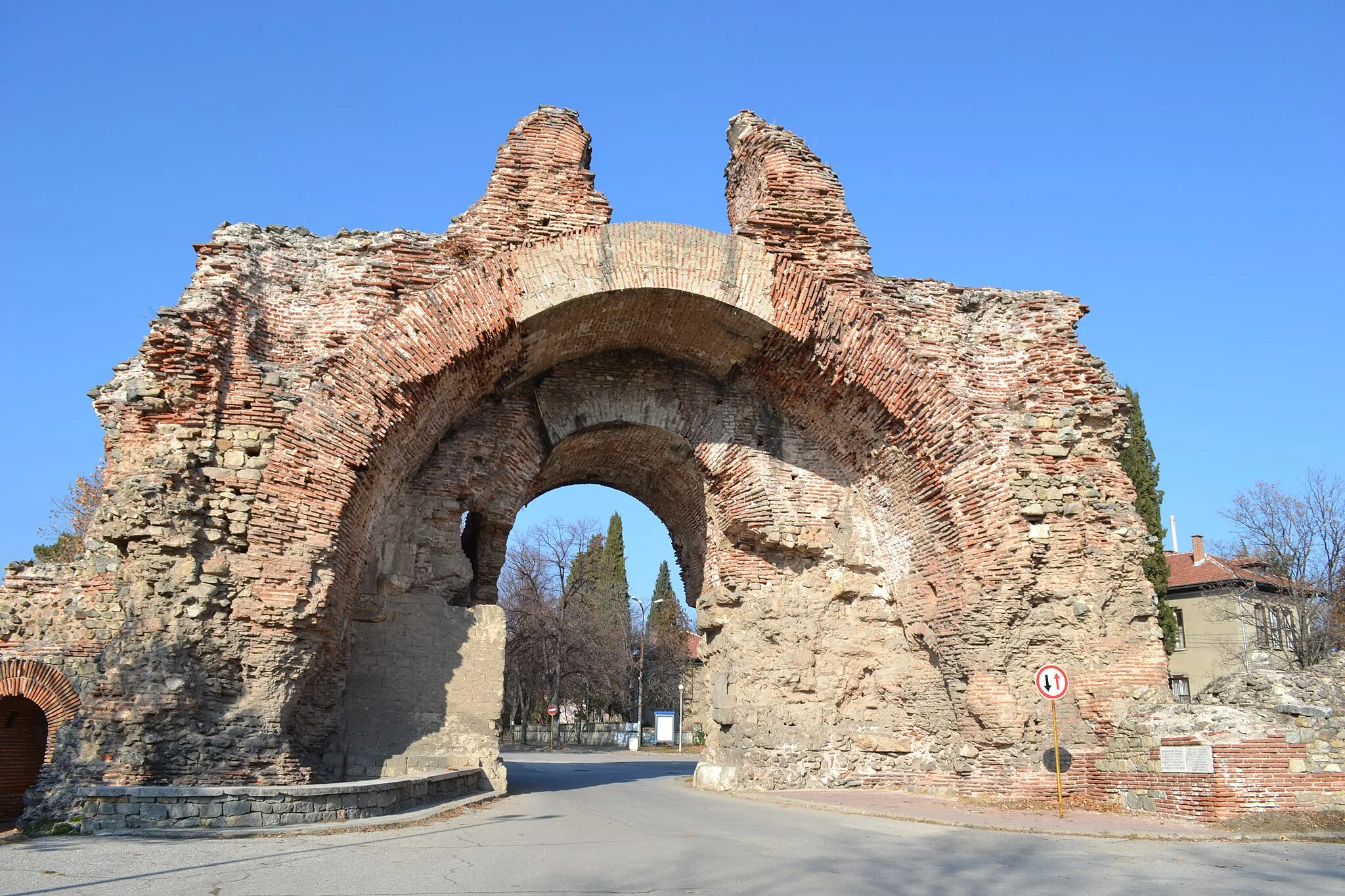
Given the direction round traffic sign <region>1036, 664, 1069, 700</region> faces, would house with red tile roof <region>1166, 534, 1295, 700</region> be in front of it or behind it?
behind

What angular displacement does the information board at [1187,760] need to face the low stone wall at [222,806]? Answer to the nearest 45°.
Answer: approximately 45° to its right

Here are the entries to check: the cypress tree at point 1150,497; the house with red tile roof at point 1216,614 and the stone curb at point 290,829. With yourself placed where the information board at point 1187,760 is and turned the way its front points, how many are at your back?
2

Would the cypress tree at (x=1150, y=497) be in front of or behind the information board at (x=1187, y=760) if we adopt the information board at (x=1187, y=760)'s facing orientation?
behind

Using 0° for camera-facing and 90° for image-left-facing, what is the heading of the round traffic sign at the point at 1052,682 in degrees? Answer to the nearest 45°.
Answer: approximately 0°

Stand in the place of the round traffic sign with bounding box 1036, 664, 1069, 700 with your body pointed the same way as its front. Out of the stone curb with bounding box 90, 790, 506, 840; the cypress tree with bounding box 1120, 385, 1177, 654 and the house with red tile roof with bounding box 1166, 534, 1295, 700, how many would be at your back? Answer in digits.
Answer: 2

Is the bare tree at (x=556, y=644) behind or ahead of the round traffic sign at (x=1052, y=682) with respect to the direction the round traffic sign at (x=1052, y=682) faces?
behind

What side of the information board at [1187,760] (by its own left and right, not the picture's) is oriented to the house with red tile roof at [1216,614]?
back

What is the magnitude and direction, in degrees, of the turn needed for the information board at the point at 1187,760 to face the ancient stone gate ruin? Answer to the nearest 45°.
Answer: approximately 90° to its right

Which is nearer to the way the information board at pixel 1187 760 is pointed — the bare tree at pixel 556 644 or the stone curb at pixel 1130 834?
the stone curb
